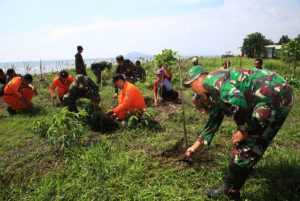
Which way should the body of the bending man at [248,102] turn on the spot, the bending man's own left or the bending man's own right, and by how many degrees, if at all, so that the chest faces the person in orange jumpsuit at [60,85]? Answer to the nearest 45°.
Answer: approximately 45° to the bending man's own right

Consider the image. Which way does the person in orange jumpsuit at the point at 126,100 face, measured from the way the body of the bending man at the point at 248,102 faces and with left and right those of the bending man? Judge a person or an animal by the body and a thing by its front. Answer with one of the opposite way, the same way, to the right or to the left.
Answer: the same way

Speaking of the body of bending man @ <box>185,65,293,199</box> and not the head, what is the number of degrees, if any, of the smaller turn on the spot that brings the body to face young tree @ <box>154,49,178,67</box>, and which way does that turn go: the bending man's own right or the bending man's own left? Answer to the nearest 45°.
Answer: approximately 90° to the bending man's own right

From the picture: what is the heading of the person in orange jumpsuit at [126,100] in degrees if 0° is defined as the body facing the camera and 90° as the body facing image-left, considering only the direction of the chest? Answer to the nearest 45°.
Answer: approximately 90°

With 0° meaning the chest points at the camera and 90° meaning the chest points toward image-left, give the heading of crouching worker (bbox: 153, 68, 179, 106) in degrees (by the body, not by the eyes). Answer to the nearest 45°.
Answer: approximately 45°

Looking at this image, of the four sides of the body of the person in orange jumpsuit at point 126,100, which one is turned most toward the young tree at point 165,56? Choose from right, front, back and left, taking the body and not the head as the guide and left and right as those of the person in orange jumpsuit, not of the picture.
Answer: right

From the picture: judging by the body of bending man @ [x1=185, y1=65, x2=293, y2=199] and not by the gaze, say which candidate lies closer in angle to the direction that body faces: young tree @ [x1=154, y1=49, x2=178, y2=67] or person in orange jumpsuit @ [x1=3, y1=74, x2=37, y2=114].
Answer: the person in orange jumpsuit

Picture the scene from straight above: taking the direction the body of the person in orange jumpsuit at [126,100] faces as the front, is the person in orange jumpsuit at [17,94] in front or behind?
in front

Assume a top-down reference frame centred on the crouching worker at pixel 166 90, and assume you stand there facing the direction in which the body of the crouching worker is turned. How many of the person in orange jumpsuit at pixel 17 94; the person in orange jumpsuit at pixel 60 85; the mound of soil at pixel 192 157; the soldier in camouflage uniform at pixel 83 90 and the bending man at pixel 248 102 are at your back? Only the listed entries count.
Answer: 0

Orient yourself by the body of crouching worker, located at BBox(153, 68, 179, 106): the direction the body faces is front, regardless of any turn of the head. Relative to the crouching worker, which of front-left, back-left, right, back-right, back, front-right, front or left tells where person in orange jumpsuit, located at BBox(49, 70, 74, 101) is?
front-right

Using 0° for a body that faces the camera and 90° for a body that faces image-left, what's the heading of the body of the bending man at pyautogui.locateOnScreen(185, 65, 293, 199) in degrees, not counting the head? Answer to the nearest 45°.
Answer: approximately 90°
